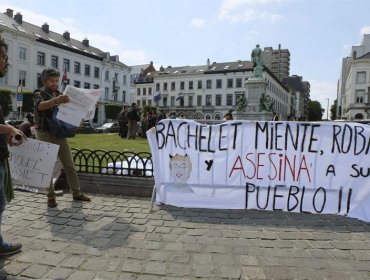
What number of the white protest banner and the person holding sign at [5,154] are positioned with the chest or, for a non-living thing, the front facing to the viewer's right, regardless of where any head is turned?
1

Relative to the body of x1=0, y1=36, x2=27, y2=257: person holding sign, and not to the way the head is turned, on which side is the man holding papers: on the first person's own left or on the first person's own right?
on the first person's own left

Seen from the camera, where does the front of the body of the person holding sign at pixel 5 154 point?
to the viewer's right

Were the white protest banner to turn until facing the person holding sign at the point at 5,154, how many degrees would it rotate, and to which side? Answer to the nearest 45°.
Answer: approximately 45° to its right

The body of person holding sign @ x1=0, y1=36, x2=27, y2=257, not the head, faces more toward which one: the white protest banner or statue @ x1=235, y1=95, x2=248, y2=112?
the white protest banner

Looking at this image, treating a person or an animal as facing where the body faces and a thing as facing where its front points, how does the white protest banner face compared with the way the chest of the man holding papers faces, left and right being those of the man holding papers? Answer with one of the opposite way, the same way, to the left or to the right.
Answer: to the right

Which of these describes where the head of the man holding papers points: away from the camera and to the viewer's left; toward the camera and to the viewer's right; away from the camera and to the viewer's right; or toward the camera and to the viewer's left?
toward the camera and to the viewer's right

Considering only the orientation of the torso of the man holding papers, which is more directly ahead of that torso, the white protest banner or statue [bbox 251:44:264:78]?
the white protest banner

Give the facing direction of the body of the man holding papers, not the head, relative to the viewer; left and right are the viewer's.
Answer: facing the viewer and to the right of the viewer

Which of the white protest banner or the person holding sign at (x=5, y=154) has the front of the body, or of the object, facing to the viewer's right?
the person holding sign

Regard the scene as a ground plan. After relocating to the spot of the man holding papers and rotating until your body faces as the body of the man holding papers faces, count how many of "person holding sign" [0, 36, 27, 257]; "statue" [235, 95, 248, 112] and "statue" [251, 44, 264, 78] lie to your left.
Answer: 2

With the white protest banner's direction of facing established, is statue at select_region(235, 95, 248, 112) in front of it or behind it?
behind

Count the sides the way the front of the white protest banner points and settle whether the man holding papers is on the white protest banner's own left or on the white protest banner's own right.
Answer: on the white protest banner's own right
